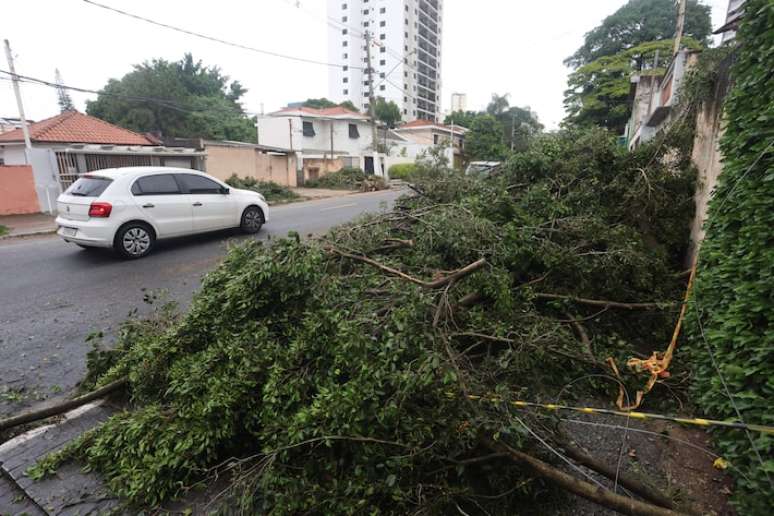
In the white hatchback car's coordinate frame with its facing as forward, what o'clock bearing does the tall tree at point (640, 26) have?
The tall tree is roughly at 1 o'clock from the white hatchback car.

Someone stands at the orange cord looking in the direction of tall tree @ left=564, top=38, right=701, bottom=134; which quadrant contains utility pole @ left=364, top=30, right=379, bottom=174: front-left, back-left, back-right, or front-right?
front-left

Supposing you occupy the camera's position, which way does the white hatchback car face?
facing away from the viewer and to the right of the viewer

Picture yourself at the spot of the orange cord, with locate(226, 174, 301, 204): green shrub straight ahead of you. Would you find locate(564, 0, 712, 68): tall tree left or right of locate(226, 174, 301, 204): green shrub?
right

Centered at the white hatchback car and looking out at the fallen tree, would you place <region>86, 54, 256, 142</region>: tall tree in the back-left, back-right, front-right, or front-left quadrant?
back-left

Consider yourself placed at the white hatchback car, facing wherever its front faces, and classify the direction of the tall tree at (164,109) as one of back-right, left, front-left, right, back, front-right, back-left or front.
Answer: front-left

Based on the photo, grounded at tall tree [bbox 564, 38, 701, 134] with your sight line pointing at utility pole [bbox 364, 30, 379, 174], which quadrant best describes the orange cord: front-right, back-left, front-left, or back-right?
front-left

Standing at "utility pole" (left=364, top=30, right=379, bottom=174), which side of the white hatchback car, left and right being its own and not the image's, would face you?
front

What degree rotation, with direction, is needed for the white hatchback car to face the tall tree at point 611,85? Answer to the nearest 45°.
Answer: approximately 45° to its right

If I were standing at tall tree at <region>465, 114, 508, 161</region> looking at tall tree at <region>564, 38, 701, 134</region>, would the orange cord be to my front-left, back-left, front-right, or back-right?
front-right

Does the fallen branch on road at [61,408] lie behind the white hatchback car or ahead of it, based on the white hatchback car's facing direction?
behind

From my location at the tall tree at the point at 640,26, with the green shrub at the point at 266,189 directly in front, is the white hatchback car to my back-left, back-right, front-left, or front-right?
front-left
